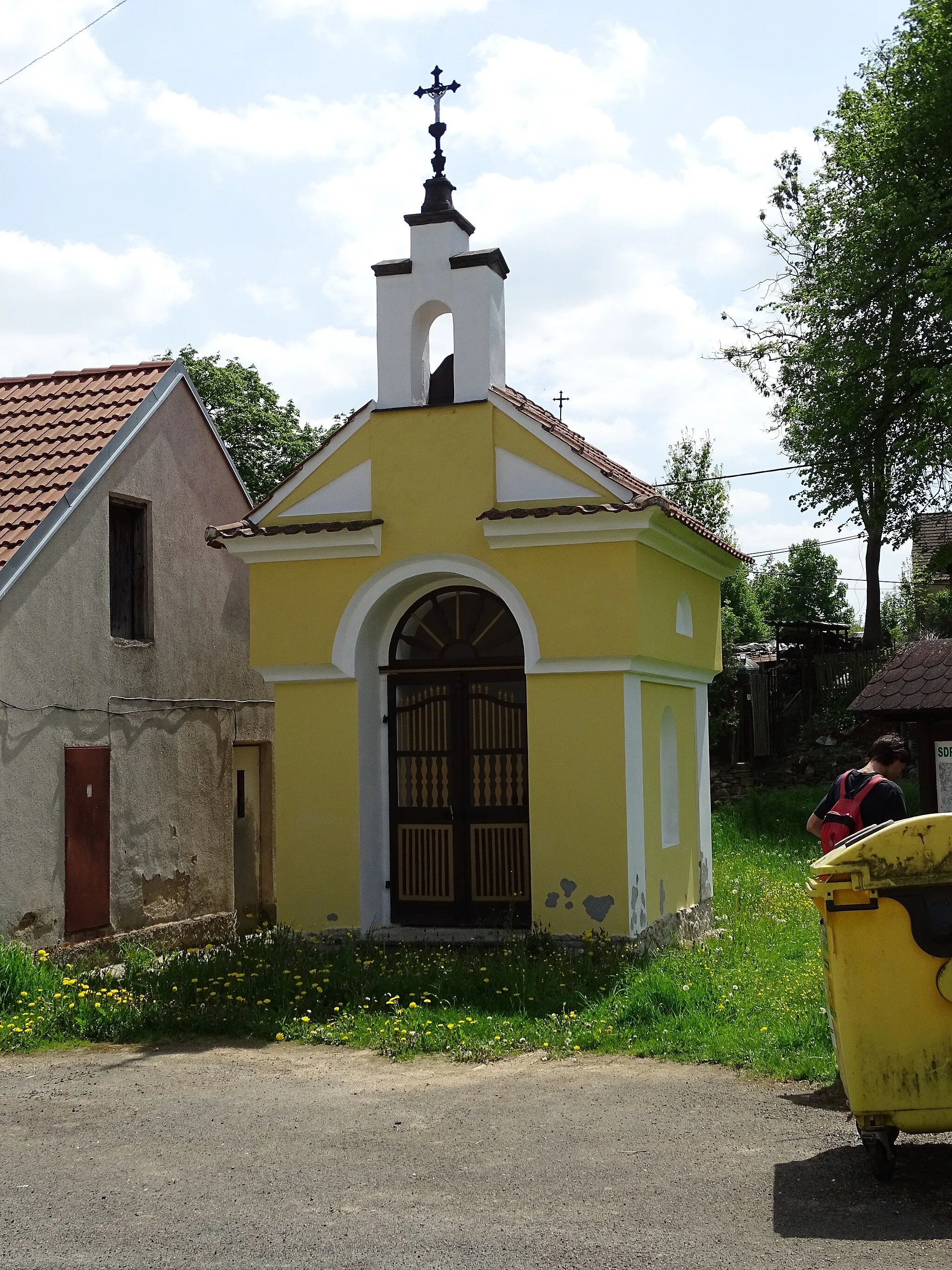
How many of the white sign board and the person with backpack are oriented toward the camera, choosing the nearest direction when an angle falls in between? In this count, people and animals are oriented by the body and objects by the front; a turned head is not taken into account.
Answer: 1

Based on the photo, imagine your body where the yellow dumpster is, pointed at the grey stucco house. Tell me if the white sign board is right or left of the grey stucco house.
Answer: right

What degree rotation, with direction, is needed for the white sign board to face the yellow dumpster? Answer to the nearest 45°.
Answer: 0° — it already faces it

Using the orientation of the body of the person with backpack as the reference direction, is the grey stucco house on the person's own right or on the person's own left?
on the person's own left

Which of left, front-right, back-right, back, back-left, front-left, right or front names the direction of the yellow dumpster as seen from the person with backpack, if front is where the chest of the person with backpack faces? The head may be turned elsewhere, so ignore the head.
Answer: back-right

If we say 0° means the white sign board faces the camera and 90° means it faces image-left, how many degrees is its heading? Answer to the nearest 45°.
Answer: approximately 0°

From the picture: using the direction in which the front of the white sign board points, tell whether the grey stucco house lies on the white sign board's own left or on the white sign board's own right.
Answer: on the white sign board's own right

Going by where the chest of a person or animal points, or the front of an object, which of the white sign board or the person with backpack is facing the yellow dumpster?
the white sign board

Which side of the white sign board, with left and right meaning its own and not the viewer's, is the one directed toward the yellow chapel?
right

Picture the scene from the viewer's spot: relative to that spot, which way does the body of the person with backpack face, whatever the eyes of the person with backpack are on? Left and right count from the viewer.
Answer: facing away from the viewer and to the right of the viewer

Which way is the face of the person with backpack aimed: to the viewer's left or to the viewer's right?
to the viewer's right
